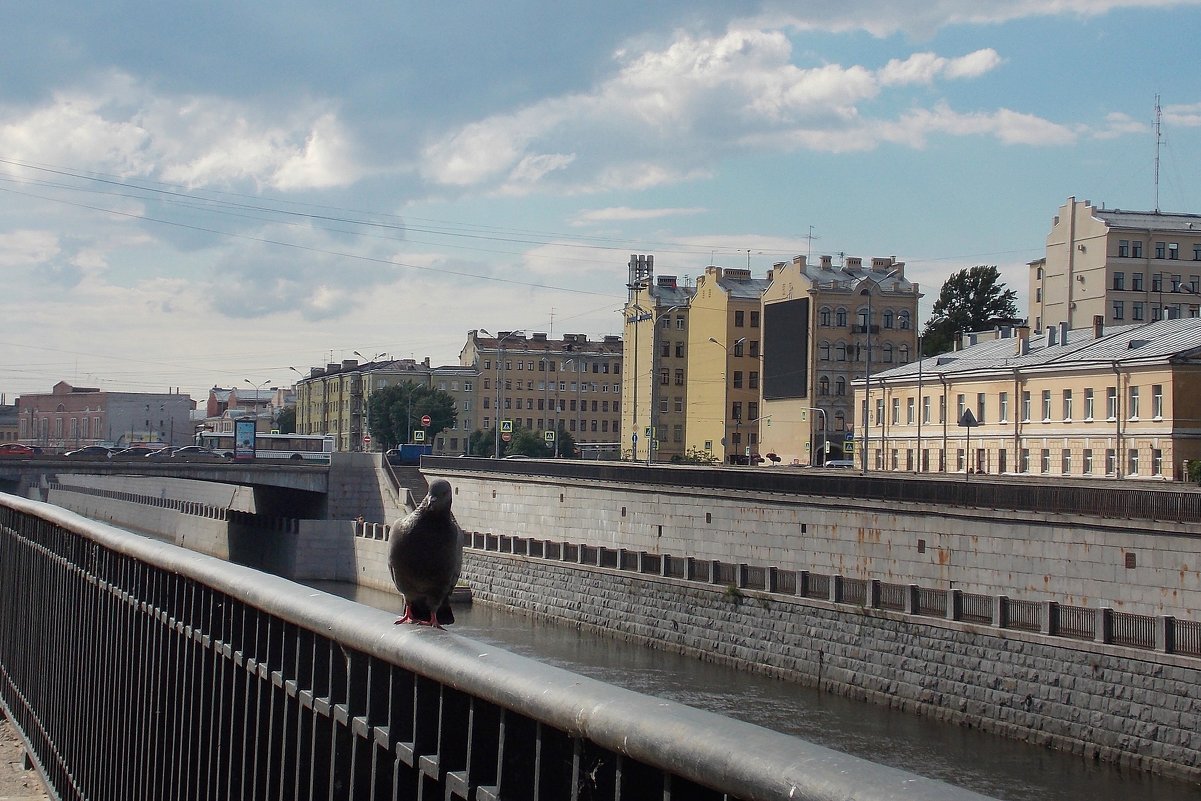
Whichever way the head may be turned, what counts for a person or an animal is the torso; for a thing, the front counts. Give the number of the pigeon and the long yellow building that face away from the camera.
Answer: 0

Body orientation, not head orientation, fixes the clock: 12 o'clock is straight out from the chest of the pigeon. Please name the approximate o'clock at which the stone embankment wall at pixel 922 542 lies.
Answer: The stone embankment wall is roughly at 7 o'clock from the pigeon.

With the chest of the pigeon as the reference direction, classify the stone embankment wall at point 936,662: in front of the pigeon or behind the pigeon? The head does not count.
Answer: behind

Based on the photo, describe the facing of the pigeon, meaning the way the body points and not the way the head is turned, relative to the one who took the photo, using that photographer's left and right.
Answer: facing the viewer
